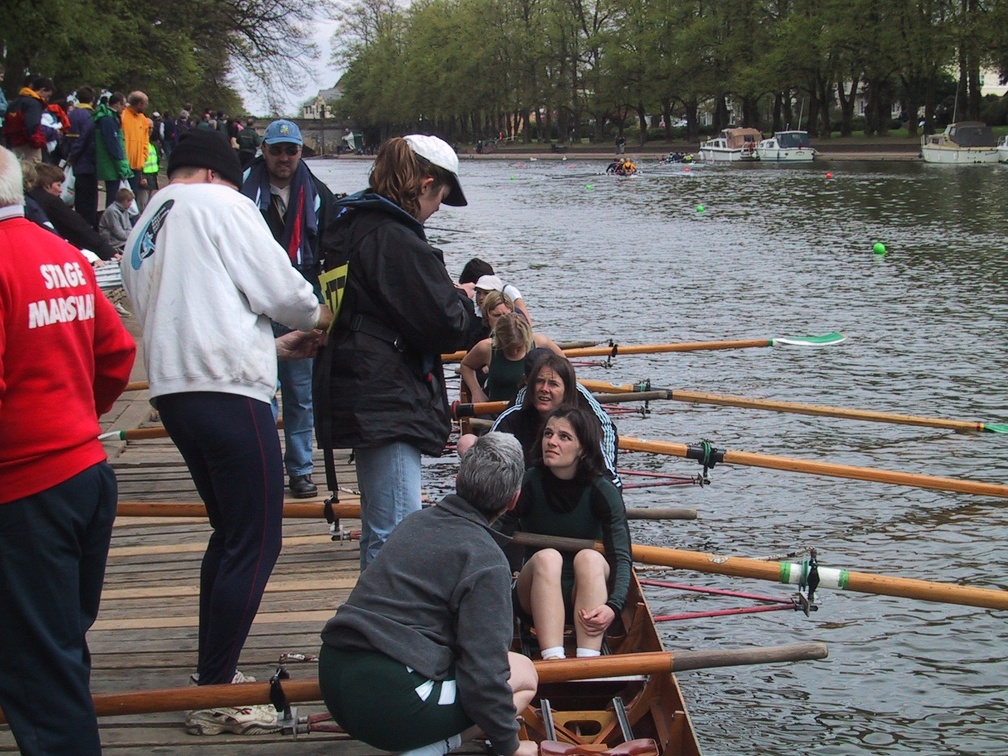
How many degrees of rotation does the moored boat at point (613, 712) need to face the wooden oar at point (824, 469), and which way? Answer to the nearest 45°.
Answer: approximately 45° to its right

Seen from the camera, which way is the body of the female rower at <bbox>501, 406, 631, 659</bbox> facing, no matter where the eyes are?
toward the camera

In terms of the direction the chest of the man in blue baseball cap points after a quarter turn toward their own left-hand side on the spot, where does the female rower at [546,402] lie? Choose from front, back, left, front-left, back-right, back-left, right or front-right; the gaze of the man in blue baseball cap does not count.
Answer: front-right

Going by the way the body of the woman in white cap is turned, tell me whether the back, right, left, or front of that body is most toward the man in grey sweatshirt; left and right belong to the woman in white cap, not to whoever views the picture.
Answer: right

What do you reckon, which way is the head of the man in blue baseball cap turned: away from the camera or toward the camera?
toward the camera

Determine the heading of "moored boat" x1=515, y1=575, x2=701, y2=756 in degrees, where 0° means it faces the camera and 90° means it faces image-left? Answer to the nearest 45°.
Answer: approximately 180°

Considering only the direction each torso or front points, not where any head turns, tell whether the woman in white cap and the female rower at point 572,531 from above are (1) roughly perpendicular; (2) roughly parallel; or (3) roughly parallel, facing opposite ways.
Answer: roughly perpendicular

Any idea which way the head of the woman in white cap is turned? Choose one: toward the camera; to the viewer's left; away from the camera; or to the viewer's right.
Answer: to the viewer's right

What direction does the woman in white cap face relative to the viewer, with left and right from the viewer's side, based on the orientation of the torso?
facing to the right of the viewer

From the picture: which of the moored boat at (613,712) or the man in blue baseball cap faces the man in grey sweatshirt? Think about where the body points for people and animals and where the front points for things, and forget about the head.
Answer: the man in blue baseball cap

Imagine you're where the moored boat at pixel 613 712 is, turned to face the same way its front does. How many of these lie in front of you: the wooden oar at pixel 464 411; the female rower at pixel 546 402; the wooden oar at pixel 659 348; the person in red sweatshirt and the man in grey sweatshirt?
3

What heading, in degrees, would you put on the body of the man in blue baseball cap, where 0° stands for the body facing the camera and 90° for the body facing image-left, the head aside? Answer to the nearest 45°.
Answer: approximately 0°

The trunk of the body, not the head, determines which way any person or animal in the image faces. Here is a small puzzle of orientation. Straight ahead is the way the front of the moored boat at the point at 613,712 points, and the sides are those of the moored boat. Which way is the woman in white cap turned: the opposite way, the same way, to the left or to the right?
to the right

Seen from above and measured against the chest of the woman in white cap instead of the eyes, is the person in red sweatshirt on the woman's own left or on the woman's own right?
on the woman's own right

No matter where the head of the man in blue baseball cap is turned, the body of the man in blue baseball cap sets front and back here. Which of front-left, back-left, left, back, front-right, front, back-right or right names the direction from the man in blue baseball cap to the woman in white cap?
front

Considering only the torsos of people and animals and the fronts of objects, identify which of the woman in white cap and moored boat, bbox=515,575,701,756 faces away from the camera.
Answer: the moored boat

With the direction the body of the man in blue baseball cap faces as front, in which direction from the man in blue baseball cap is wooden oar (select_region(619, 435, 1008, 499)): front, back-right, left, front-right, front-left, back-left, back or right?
left

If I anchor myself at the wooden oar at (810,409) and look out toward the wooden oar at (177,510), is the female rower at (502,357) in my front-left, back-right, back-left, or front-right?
front-right

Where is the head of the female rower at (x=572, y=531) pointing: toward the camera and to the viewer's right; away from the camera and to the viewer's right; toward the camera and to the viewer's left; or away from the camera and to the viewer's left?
toward the camera and to the viewer's left
